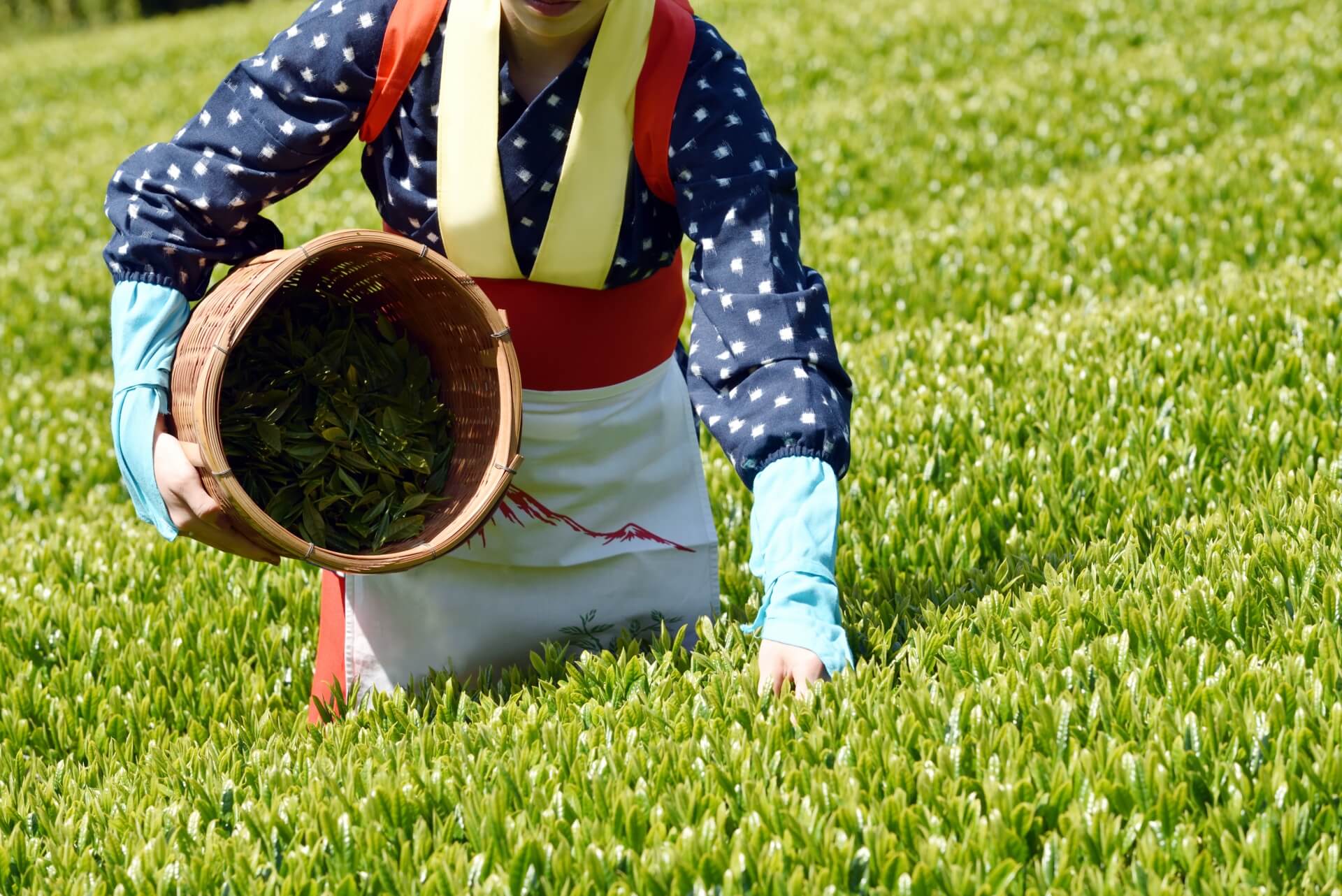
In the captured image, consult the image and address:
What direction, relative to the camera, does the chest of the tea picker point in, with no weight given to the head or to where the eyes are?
toward the camera
